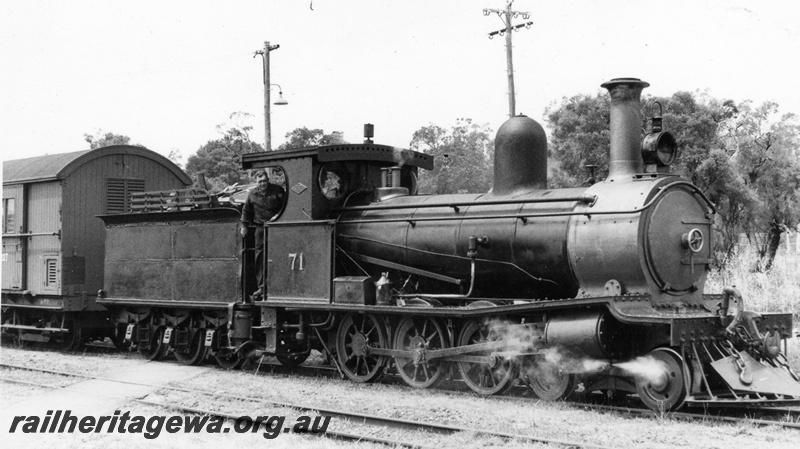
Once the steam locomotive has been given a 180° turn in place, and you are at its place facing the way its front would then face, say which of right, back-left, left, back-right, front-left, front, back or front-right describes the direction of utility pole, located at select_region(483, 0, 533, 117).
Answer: front-right

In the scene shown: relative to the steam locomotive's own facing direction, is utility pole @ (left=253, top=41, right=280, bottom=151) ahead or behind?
behind

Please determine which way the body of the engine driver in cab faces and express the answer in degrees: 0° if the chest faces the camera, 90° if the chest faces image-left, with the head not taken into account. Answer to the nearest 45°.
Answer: approximately 0°

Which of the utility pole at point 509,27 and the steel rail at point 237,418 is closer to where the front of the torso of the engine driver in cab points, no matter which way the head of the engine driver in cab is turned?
the steel rail

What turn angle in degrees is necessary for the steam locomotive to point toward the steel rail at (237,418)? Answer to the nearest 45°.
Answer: approximately 90° to its right

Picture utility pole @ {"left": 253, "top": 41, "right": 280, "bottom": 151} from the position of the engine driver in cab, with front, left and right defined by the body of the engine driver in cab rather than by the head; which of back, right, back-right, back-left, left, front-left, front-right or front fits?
back

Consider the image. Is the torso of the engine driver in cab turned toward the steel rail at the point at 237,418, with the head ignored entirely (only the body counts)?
yes

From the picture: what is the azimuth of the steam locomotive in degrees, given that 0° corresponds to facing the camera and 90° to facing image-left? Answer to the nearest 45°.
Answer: approximately 315°
